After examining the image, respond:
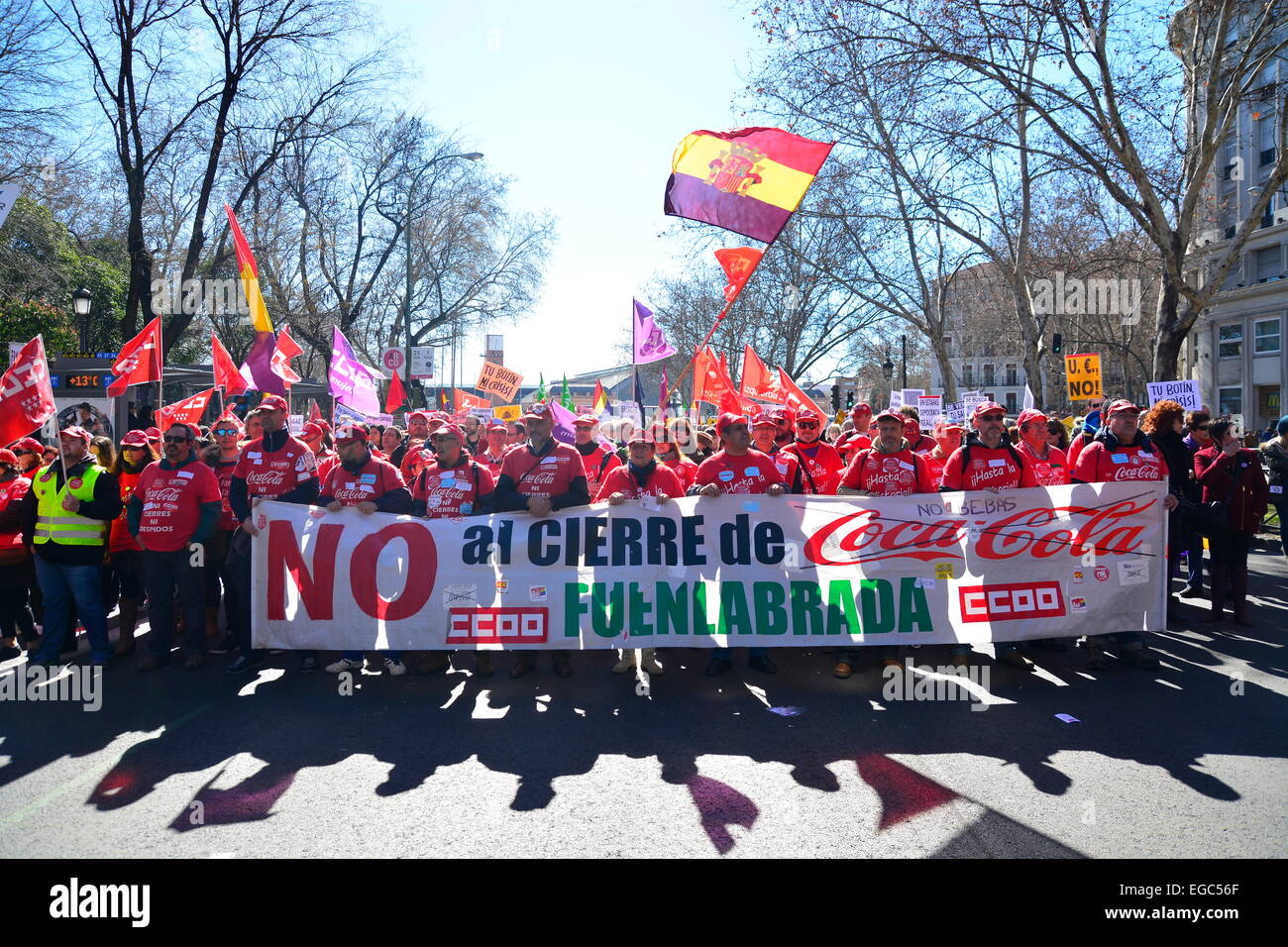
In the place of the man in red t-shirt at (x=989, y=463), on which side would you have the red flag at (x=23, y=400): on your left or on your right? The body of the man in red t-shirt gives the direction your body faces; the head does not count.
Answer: on your right

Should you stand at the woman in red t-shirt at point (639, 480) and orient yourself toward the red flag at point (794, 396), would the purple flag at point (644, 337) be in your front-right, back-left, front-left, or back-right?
front-left

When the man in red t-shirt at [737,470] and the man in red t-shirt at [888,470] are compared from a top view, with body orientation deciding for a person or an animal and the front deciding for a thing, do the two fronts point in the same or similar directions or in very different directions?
same or similar directions

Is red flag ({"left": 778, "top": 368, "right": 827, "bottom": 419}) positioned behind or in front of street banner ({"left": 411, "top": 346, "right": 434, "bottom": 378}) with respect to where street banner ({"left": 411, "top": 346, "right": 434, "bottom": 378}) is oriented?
in front

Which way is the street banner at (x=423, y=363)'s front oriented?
toward the camera

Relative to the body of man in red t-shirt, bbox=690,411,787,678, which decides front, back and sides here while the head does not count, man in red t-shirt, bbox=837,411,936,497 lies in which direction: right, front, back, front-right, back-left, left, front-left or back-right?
left

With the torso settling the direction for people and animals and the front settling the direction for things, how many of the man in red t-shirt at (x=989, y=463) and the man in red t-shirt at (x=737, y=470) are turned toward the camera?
2

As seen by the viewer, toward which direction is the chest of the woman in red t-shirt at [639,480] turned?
toward the camera

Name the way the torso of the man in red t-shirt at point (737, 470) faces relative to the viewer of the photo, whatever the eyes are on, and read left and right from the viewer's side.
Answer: facing the viewer

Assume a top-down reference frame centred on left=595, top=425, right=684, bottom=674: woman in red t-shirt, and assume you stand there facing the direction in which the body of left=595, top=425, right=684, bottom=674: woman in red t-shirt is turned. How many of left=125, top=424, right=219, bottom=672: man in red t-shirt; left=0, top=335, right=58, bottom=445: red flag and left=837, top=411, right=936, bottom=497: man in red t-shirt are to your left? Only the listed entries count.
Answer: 1

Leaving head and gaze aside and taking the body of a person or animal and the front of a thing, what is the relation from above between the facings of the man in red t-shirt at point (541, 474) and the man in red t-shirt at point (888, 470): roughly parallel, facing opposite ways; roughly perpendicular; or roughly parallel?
roughly parallel

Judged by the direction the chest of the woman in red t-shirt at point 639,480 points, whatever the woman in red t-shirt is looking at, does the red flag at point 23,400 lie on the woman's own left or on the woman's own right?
on the woman's own right

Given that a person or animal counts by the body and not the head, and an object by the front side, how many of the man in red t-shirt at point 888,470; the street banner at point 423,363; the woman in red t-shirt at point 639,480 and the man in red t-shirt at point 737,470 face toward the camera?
4

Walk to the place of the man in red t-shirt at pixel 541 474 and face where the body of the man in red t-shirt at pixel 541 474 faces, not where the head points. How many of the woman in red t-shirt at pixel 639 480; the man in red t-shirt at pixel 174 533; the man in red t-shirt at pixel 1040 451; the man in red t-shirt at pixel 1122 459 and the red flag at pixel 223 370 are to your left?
3
